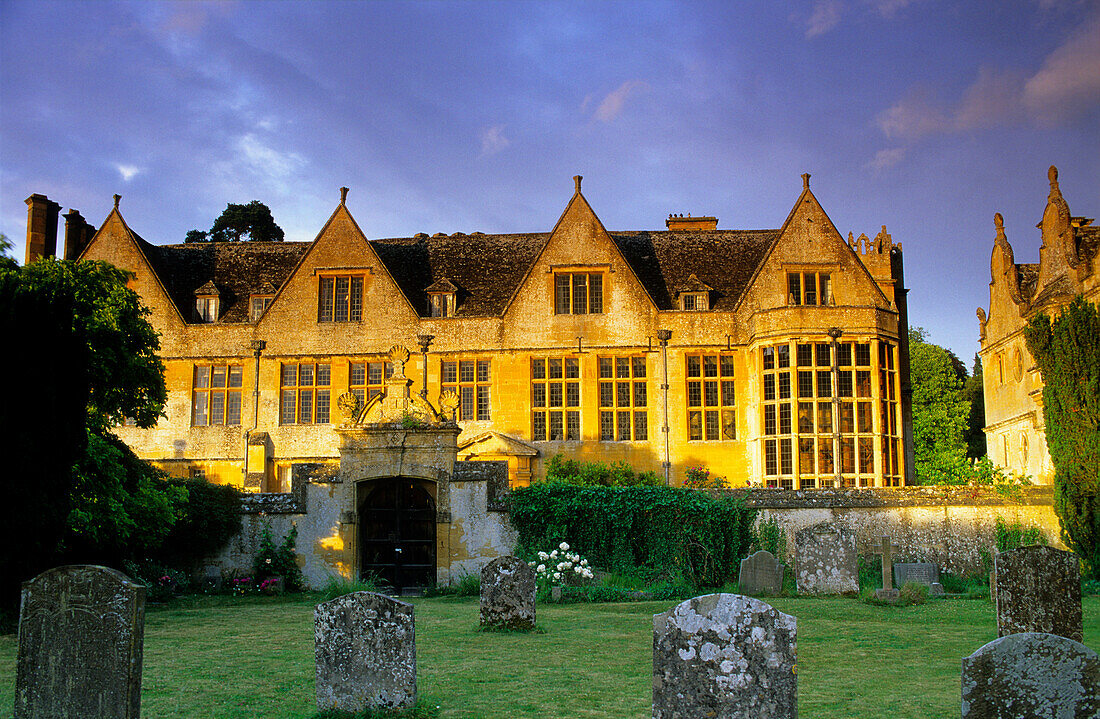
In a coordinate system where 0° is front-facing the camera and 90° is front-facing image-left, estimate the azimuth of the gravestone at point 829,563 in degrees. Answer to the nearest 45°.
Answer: approximately 0°

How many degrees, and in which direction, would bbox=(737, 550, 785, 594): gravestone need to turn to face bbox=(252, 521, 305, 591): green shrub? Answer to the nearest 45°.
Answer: approximately 90° to its right

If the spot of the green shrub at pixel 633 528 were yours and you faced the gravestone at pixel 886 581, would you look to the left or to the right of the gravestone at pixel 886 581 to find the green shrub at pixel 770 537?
left

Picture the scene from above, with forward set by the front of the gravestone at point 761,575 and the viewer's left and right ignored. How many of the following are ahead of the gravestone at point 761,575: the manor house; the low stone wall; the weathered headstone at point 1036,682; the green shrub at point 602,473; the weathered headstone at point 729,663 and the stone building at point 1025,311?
2

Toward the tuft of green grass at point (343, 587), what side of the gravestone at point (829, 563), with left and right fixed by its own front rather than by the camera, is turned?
right
